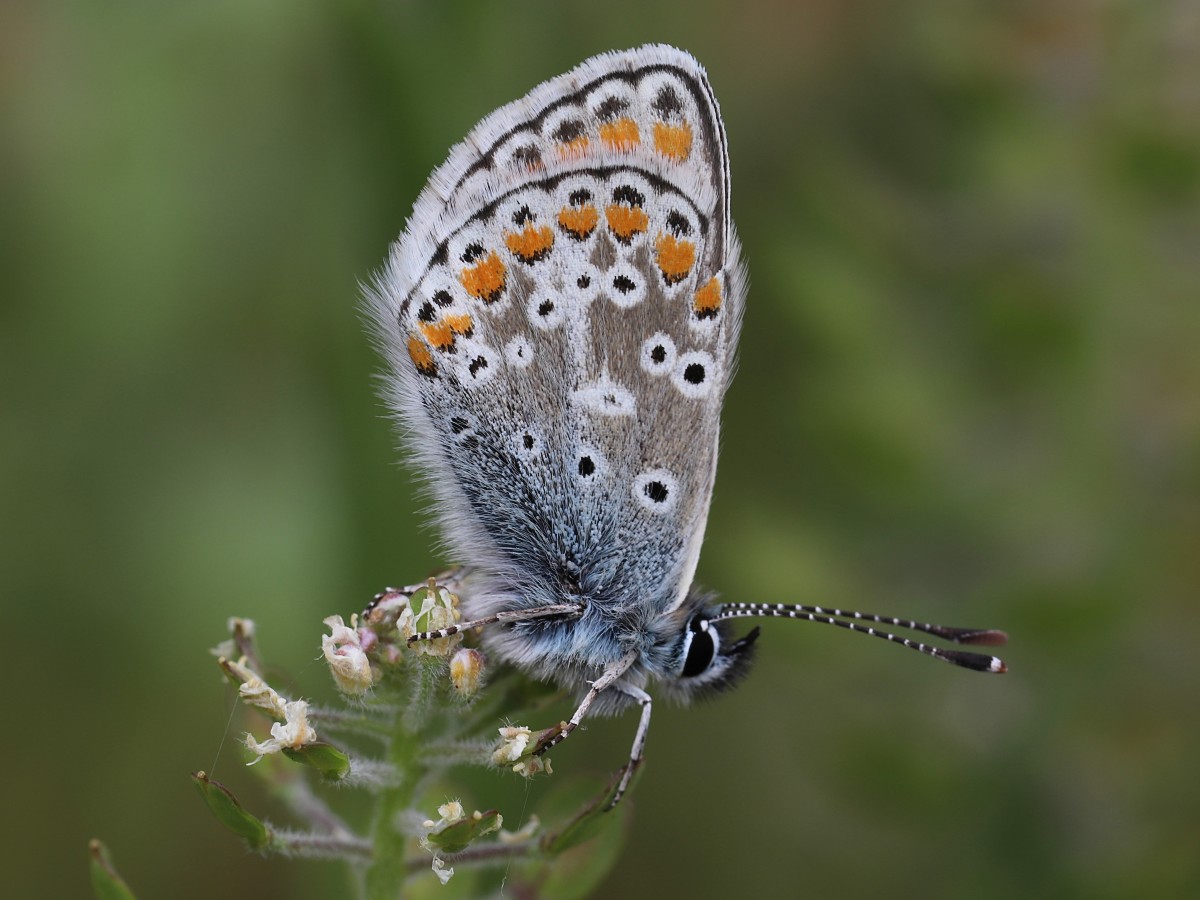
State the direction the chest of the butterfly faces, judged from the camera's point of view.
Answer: to the viewer's right
